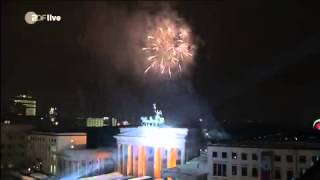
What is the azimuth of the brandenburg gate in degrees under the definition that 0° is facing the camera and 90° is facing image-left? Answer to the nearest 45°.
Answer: approximately 45°
